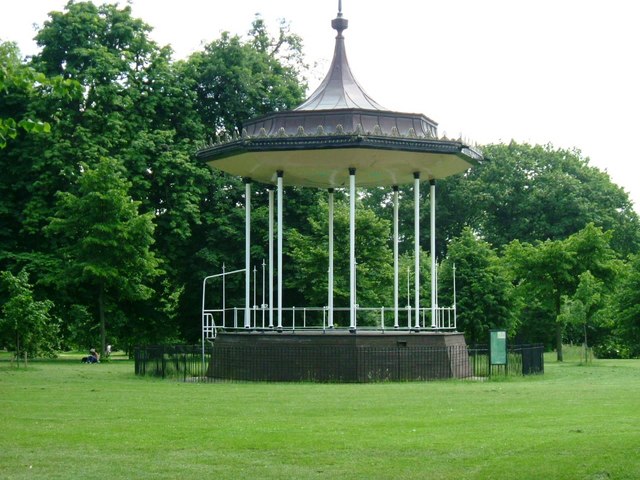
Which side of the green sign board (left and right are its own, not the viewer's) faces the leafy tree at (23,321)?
right

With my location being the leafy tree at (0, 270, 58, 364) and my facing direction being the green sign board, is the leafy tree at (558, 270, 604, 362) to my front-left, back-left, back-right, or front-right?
front-left

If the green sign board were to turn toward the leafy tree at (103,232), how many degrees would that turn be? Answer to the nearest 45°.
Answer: approximately 135° to its right

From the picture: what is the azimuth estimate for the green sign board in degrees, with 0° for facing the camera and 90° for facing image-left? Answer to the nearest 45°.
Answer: approximately 0°
